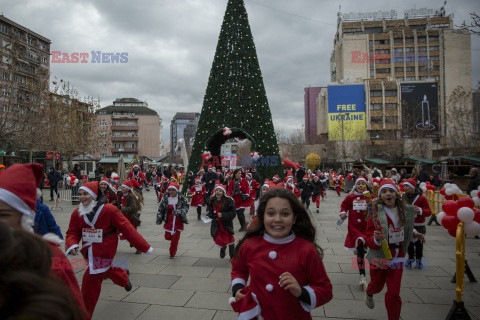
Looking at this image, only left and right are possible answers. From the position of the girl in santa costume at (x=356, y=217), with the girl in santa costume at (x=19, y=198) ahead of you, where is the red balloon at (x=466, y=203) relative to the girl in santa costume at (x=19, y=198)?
left

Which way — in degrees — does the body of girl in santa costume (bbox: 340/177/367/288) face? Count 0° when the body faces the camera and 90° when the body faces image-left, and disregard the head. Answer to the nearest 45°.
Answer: approximately 0°

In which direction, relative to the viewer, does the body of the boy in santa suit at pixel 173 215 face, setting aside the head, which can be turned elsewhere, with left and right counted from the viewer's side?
facing the viewer

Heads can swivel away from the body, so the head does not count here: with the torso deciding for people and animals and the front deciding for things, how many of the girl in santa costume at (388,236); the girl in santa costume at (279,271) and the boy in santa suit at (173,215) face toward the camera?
3

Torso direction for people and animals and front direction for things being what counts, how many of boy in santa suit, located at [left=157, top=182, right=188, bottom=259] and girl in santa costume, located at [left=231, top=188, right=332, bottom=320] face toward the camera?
2

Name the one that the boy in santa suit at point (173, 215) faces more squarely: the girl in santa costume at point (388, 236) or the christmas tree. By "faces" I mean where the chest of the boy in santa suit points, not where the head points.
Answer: the girl in santa costume

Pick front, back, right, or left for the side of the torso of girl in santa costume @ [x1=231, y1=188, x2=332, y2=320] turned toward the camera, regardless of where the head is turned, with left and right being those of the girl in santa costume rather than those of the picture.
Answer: front

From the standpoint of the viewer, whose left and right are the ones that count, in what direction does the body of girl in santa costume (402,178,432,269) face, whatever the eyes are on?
facing the viewer and to the left of the viewer

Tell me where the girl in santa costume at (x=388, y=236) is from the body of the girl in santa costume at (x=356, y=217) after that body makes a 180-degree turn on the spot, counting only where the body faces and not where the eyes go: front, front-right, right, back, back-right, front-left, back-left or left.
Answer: back

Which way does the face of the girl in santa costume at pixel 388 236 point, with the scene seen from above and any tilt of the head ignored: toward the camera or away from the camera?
toward the camera

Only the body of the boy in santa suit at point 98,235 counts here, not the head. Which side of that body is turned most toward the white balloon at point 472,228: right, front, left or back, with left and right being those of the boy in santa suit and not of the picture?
left
